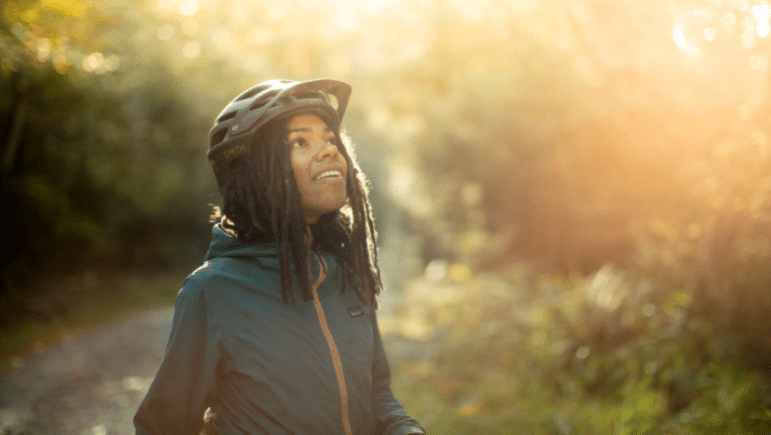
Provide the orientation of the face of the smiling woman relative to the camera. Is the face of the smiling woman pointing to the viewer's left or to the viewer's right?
to the viewer's right

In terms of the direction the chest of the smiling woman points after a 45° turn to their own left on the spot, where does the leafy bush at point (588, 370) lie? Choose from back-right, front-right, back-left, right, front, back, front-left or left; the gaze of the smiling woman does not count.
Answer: front-left

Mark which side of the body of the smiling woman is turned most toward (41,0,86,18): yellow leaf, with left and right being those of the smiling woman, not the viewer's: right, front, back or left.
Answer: back
